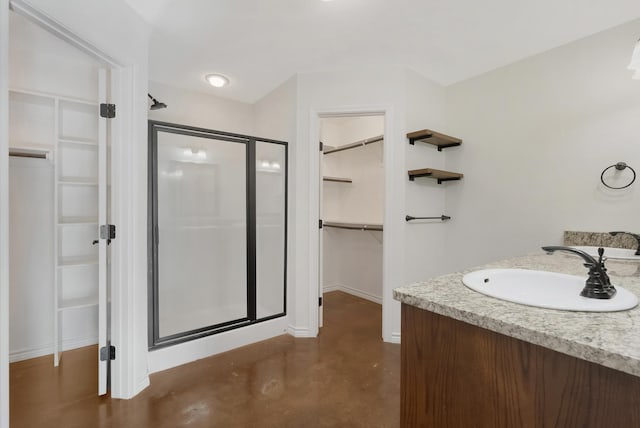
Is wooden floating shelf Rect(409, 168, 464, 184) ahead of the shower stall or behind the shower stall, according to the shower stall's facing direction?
ahead

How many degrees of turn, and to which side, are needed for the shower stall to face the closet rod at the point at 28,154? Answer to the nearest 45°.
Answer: approximately 135° to its right

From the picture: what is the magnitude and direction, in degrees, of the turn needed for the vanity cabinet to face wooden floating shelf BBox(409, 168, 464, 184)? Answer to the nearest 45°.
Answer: approximately 45° to its right

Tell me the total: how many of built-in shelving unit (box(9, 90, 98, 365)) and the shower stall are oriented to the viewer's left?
0

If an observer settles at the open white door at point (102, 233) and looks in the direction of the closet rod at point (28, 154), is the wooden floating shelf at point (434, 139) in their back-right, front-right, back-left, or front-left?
back-right

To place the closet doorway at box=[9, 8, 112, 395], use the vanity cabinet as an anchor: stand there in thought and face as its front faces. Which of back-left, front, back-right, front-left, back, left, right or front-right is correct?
front-left

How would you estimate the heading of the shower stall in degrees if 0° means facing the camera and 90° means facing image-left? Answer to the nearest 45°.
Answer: approximately 315°

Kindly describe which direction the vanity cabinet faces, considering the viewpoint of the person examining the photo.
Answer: facing away from the viewer and to the left of the viewer

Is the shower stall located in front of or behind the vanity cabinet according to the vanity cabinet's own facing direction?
in front

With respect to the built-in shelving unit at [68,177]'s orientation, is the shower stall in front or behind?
in front

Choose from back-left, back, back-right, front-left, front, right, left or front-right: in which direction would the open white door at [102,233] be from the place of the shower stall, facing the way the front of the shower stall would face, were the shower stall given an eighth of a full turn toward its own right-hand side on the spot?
front-right
